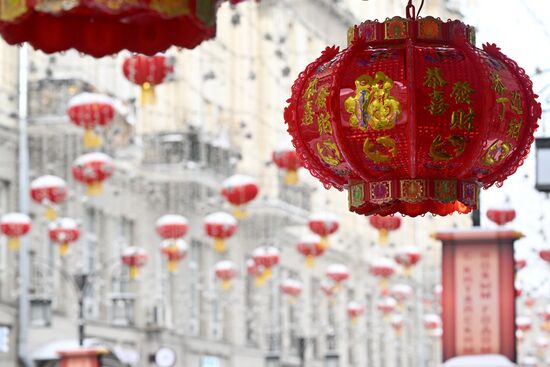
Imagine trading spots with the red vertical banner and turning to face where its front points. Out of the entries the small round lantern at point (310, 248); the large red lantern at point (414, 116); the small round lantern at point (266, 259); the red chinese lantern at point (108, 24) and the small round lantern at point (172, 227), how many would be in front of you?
2

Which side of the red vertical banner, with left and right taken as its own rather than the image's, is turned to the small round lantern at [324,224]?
back

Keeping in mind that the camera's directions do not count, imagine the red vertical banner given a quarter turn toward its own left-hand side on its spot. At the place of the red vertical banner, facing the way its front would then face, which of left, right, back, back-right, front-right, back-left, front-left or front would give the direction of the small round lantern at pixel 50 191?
back-left

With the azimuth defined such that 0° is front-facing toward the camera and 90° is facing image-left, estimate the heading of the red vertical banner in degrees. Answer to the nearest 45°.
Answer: approximately 0°

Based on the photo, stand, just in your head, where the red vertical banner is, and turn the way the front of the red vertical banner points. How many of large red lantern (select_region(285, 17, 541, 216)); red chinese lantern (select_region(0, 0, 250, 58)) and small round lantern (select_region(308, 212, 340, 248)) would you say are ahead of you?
2

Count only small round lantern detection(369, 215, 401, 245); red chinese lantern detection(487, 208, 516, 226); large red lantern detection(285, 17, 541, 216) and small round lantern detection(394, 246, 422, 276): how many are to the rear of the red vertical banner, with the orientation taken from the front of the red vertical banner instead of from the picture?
3

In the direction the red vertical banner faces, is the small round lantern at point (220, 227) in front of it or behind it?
behind

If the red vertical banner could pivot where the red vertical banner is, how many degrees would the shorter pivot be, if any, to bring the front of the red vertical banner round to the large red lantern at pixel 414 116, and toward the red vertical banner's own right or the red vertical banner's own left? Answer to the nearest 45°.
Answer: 0° — it already faces it

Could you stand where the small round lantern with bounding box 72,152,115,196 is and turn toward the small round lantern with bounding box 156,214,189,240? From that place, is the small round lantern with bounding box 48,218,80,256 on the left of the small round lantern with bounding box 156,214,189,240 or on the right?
left

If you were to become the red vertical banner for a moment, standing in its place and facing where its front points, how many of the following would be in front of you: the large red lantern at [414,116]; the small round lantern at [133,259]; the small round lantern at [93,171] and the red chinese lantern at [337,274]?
1

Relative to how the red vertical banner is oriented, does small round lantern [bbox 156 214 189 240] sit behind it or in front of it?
behind

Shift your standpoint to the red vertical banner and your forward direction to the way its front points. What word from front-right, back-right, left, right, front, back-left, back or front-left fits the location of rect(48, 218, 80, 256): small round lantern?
back-right
